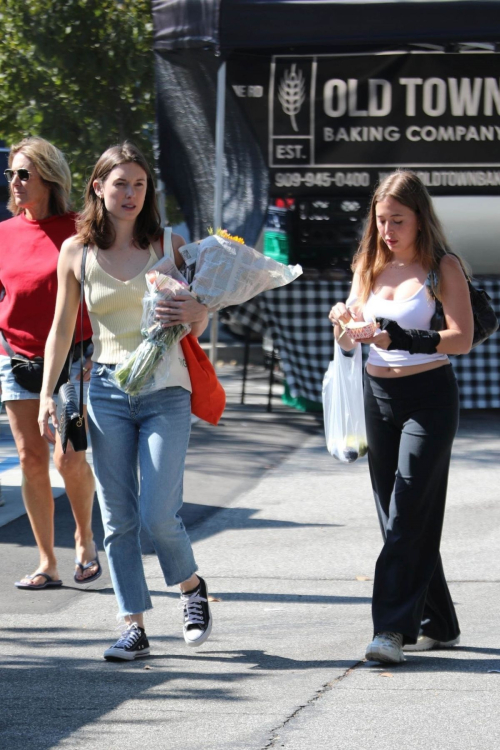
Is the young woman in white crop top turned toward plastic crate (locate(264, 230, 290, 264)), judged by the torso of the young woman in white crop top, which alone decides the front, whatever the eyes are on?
no

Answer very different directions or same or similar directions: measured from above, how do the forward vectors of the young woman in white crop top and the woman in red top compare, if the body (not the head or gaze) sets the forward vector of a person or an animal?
same or similar directions

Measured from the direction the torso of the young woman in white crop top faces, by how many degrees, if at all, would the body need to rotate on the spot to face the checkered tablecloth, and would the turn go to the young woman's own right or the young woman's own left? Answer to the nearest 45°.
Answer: approximately 135° to the young woman's own right

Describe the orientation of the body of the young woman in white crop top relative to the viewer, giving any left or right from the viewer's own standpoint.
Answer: facing the viewer and to the left of the viewer

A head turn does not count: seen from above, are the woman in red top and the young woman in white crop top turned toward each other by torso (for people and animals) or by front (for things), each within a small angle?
no

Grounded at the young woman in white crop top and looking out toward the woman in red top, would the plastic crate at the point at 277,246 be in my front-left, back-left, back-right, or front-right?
front-right

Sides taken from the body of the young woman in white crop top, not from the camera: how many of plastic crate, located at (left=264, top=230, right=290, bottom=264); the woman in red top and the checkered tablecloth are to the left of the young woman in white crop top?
0

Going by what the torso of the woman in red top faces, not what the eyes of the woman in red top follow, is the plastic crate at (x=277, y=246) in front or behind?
behind

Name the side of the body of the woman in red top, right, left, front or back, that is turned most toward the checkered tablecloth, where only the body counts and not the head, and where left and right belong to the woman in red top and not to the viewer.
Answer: back

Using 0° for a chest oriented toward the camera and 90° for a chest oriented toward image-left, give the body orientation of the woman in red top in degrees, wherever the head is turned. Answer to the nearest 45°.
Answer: approximately 45°

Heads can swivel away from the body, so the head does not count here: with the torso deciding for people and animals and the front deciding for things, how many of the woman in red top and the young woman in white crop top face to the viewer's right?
0

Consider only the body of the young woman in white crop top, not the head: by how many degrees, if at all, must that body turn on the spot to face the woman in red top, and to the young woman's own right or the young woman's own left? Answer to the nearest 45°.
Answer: approximately 90° to the young woman's own right

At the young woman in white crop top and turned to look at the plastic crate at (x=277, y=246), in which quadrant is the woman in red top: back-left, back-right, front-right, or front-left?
front-left
